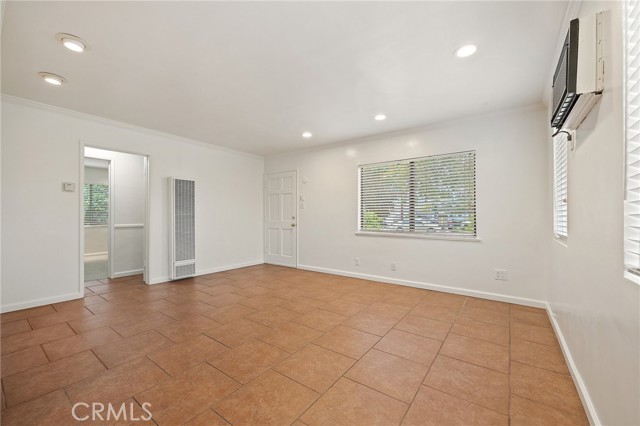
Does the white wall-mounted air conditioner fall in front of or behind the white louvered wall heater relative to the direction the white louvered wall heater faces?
in front

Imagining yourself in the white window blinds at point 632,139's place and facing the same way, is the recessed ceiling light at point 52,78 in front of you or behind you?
in front

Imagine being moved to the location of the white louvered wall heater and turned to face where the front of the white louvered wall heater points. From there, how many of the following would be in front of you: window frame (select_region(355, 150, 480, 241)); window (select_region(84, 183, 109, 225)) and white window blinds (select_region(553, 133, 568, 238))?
2

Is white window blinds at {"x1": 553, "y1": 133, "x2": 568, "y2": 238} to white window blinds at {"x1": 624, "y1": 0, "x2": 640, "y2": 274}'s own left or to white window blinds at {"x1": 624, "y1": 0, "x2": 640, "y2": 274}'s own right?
on its right

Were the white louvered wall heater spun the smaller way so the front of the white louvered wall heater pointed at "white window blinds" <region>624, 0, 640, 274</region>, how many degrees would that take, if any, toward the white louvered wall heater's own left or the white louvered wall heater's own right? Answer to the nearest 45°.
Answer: approximately 45° to the white louvered wall heater's own right

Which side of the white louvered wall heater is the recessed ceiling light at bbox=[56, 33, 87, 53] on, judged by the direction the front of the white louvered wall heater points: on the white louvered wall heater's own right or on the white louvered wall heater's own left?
on the white louvered wall heater's own right

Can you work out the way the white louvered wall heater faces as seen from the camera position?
facing the viewer and to the right of the viewer

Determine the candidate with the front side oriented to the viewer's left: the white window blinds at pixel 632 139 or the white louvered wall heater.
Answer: the white window blinds

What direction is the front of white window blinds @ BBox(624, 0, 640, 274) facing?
to the viewer's left

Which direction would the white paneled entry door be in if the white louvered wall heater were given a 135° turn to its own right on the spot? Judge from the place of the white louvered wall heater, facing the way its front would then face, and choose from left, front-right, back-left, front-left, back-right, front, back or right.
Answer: back

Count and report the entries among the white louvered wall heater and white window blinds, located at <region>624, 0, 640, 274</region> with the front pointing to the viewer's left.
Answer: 1

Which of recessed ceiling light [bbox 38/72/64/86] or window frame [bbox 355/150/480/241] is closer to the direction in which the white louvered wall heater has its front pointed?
the window frame
